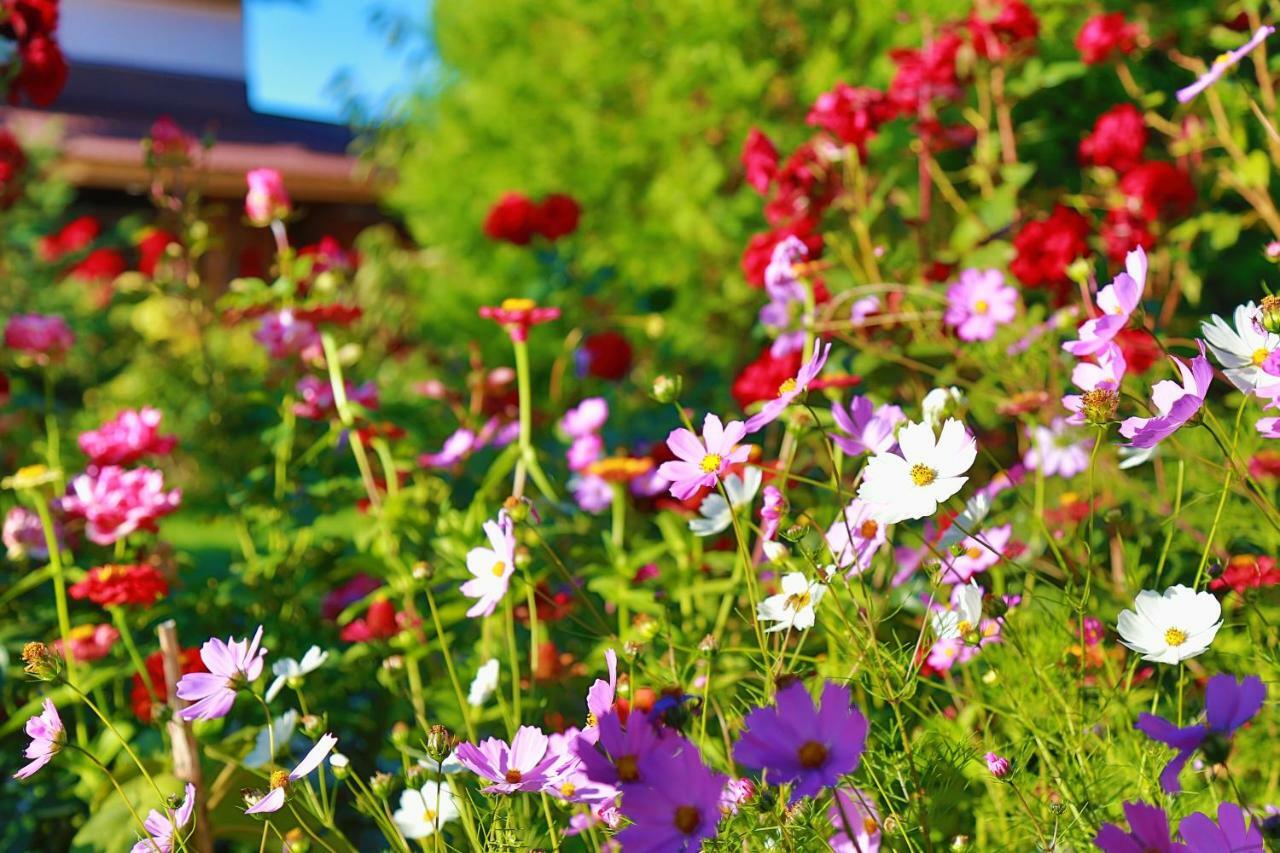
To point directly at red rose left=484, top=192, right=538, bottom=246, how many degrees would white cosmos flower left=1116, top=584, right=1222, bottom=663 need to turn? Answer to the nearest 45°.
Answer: approximately 135° to its right

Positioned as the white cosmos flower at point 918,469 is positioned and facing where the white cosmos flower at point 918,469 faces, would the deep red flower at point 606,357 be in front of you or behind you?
behind

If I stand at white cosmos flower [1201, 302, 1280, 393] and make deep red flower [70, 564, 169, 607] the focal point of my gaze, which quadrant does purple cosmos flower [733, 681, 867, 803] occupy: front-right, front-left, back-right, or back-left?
front-left

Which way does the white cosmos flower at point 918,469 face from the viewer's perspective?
toward the camera

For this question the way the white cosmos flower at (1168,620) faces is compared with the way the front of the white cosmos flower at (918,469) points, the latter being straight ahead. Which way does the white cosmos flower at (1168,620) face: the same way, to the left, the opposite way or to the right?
the same way

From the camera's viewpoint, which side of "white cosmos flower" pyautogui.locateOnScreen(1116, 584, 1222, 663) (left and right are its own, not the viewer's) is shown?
front

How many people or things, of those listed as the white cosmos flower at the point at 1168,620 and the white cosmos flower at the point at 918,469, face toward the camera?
2

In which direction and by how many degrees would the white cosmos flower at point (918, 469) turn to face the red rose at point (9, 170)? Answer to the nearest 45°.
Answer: approximately 135° to its right

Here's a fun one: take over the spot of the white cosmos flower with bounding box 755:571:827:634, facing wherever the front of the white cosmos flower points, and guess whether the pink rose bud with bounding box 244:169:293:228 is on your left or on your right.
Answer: on your right

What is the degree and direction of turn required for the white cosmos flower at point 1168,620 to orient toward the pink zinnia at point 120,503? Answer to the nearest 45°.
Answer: approximately 90° to its right

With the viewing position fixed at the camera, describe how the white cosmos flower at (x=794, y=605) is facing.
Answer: facing the viewer and to the left of the viewer
